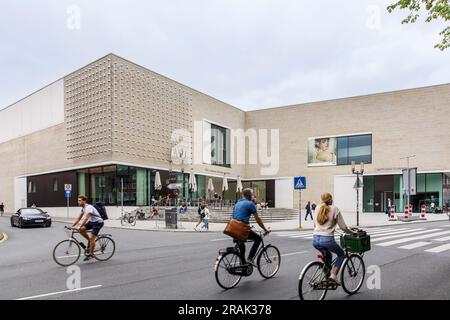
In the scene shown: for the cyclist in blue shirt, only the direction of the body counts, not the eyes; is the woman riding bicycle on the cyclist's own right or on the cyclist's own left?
on the cyclist's own right

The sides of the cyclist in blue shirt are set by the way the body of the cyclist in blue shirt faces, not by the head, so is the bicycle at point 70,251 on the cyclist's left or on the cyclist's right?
on the cyclist's left

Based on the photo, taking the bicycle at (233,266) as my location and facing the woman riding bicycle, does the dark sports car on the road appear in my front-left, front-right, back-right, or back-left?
back-left

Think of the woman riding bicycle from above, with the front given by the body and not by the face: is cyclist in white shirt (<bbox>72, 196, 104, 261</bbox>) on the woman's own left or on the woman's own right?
on the woman's own left

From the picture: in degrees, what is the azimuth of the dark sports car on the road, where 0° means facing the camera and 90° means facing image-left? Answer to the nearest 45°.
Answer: approximately 315°

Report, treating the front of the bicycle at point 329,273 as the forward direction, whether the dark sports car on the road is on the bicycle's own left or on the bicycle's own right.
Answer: on the bicycle's own left
